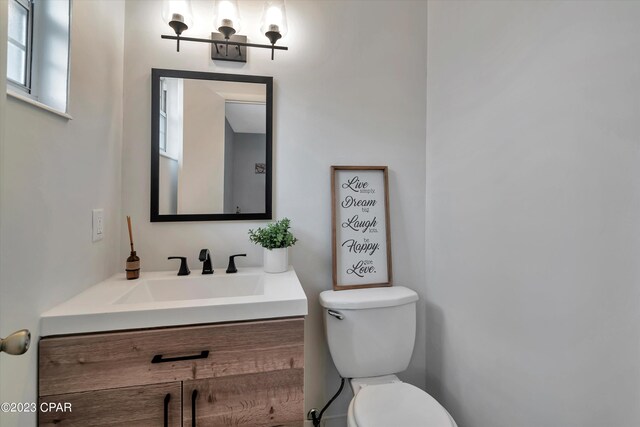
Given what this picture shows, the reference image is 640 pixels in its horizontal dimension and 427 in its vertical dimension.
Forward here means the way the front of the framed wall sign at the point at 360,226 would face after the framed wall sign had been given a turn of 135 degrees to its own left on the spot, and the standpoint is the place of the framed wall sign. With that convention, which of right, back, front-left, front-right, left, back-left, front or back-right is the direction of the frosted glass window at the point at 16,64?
back

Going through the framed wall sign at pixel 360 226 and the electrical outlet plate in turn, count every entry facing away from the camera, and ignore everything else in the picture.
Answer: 0

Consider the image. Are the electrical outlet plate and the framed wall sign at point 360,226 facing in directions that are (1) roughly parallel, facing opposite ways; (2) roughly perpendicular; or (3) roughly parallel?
roughly perpendicular

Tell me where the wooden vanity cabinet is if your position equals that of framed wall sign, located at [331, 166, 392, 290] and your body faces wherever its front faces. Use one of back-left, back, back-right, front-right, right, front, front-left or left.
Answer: front-right

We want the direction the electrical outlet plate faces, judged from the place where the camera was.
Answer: facing the viewer and to the right of the viewer

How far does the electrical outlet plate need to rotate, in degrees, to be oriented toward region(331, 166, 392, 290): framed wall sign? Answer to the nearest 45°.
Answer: approximately 45° to its left

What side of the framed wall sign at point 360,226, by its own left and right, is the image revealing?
front
